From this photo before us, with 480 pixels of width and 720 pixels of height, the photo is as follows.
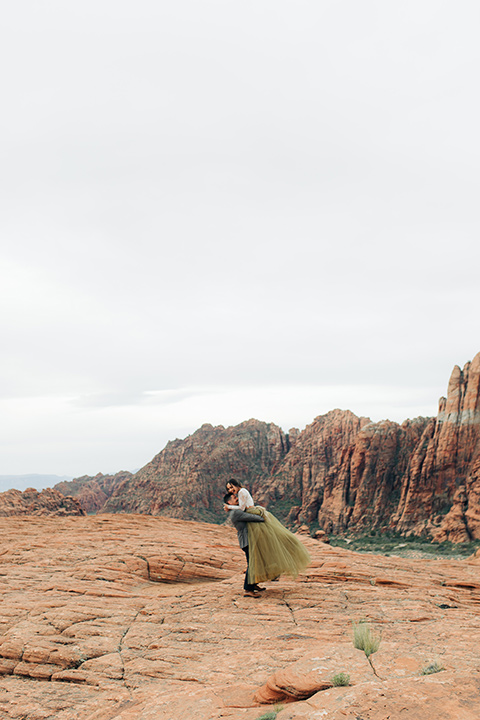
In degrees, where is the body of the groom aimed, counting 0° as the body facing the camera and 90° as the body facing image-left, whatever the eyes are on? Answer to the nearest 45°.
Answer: approximately 270°

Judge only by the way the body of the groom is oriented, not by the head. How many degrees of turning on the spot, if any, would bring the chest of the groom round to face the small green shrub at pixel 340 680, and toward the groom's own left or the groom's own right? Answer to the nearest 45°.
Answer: approximately 90° to the groom's own right

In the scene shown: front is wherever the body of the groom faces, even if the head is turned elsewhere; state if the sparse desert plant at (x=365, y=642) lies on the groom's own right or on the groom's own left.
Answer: on the groom's own right

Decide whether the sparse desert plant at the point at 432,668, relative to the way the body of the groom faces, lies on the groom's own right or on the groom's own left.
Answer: on the groom's own right
